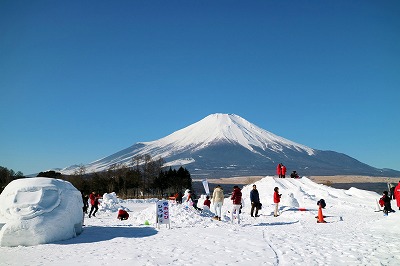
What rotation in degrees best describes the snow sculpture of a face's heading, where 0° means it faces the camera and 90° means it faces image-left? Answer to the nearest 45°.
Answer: approximately 45°

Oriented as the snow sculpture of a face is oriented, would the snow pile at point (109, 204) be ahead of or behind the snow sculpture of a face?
behind
